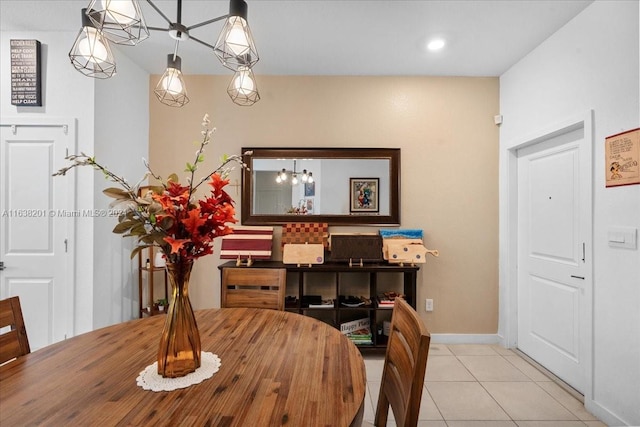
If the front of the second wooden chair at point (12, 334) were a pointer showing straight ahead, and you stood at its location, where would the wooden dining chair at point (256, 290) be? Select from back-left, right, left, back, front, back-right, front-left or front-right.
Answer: front-left

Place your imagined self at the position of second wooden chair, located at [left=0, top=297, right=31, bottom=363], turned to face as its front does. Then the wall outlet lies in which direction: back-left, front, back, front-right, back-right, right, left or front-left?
front-left

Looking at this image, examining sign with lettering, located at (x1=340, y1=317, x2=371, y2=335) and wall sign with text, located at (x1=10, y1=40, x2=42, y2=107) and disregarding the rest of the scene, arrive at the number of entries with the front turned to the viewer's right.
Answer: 0

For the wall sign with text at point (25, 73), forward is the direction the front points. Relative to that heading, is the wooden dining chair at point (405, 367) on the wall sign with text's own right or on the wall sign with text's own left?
on the wall sign with text's own left

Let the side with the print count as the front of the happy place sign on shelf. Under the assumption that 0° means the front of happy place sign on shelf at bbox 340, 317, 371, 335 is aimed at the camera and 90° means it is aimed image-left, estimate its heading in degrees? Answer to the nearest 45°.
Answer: approximately 0°

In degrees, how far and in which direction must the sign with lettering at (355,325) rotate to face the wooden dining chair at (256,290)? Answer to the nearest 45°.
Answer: approximately 45° to its right

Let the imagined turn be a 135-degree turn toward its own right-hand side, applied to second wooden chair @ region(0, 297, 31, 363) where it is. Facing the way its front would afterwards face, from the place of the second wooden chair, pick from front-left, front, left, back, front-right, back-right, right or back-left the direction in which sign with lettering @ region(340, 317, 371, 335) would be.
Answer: back

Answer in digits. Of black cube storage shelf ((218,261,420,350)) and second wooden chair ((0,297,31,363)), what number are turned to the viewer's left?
0

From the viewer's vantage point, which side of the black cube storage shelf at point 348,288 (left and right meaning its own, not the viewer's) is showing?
front

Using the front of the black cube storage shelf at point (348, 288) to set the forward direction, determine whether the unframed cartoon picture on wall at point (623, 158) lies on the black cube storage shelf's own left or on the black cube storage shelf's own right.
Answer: on the black cube storage shelf's own left

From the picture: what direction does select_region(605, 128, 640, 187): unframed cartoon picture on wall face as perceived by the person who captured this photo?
facing the viewer and to the left of the viewer

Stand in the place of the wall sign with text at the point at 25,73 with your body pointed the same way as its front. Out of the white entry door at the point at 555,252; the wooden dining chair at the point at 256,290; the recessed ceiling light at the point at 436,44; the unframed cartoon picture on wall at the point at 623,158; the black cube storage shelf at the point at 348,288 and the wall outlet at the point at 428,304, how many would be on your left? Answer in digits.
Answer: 6

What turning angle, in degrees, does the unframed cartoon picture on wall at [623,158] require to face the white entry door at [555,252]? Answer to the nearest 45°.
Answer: approximately 90° to its right

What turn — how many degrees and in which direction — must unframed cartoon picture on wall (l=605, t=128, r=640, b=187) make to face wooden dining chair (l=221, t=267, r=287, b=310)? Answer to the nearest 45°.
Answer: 0° — it already faces it

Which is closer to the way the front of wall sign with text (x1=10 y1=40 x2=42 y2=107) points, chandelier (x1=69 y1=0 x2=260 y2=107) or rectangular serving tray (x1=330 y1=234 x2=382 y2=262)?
the chandelier
